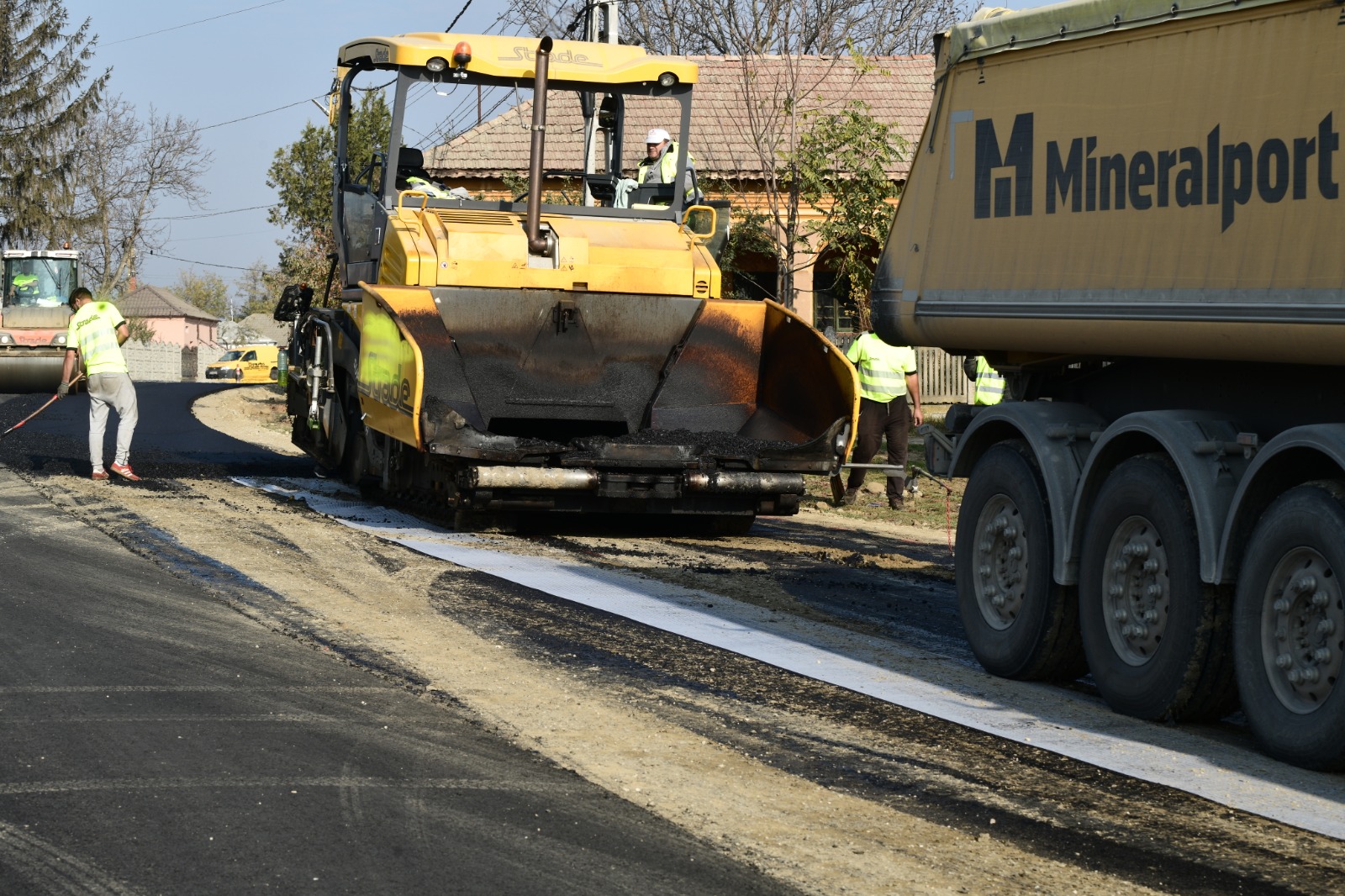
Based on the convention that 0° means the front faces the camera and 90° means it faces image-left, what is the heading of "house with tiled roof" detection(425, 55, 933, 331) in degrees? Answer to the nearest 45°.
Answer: approximately 0°

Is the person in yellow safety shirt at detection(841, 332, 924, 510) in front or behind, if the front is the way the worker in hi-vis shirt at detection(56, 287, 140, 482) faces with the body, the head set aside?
behind

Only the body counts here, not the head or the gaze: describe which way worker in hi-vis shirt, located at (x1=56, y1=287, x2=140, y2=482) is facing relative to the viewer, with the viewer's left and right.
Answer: facing away from the viewer and to the left of the viewer

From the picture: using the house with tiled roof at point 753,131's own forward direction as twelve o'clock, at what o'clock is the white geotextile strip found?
The white geotextile strip is roughly at 12 o'clock from the house with tiled roof.

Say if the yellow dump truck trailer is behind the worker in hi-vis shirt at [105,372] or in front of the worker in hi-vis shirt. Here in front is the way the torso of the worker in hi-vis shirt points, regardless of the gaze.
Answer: behind

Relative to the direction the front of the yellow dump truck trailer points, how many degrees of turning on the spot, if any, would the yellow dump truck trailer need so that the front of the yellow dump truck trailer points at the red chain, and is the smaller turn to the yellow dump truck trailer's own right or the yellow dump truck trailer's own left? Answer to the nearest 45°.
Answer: approximately 135° to the yellow dump truck trailer's own left

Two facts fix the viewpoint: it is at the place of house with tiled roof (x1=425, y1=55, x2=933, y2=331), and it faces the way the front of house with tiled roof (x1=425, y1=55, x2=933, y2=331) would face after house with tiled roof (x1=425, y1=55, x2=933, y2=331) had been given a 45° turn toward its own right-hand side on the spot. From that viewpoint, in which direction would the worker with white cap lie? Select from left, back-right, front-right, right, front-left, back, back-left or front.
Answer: front-left

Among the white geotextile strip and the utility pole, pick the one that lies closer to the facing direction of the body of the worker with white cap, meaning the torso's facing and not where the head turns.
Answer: the white geotextile strip

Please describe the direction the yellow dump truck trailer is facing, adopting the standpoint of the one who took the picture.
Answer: facing the viewer and to the right of the viewer

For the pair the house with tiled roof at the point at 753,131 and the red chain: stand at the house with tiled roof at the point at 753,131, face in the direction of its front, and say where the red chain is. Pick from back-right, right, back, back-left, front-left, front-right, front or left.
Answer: front

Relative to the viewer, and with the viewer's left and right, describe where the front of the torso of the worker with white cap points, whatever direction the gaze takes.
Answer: facing the viewer and to the left of the viewer

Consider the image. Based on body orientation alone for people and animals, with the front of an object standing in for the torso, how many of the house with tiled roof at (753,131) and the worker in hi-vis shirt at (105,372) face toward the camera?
1

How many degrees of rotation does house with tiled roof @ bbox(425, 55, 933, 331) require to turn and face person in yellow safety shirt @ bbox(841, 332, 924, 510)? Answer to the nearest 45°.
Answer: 0° — it already faces them

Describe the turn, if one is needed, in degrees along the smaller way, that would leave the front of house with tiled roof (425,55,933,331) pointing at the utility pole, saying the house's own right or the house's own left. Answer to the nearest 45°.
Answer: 0° — it already faces it

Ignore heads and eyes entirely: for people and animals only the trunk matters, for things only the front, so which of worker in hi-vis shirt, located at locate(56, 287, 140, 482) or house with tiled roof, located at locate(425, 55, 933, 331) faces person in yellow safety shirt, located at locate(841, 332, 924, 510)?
the house with tiled roof
